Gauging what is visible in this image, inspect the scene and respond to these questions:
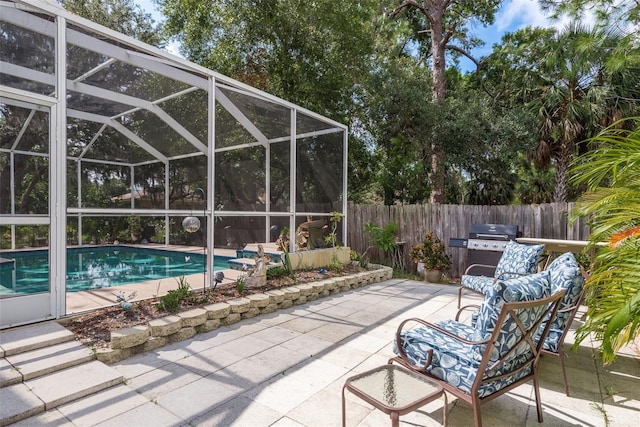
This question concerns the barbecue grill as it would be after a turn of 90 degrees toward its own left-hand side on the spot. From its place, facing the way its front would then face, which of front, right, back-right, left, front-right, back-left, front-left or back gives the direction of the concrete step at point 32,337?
back-right

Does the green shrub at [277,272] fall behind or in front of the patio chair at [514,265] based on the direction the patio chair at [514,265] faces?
in front

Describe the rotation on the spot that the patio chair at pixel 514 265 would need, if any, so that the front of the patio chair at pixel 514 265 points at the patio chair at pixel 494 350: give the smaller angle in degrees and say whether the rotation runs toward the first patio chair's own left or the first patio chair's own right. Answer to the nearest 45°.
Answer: approximately 45° to the first patio chair's own left

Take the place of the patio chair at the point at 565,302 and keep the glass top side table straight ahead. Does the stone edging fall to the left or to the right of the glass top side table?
right

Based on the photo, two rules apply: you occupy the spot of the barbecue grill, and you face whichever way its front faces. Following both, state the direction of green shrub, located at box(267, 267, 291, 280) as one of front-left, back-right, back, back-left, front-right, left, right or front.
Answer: front-right

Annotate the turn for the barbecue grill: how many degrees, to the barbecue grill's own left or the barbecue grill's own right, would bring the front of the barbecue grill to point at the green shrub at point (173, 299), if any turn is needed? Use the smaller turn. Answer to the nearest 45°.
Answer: approximately 45° to the barbecue grill's own right

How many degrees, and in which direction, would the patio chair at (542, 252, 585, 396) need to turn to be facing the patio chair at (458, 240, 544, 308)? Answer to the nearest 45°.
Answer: approximately 90° to its right

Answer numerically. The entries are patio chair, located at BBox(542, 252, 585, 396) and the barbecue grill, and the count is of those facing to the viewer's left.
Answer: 1

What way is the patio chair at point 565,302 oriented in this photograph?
to the viewer's left

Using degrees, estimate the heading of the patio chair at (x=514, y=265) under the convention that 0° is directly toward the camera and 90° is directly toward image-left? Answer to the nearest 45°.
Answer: approximately 45°
